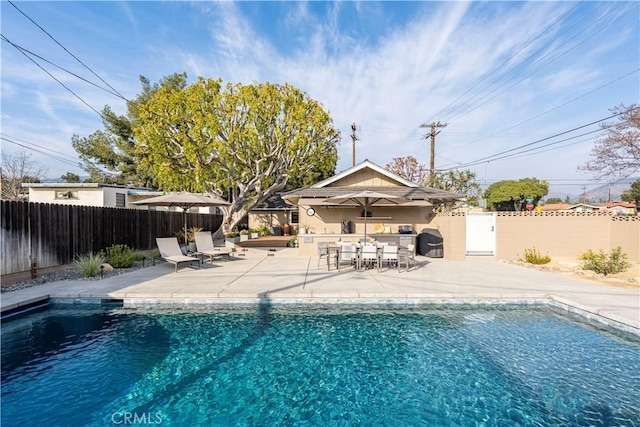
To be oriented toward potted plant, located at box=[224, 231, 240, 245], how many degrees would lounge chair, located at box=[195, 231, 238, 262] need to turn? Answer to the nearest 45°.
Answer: approximately 135° to its left

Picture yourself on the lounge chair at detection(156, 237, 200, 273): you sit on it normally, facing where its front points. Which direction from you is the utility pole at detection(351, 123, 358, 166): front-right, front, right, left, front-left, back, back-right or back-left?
left

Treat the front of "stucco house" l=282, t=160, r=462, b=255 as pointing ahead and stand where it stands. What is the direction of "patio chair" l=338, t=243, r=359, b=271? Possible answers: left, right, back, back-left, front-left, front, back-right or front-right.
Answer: front

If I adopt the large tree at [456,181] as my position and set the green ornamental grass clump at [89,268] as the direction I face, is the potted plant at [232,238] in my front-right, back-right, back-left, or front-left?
front-right

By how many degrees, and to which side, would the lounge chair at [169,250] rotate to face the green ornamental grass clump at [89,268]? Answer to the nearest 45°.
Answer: approximately 90° to its right

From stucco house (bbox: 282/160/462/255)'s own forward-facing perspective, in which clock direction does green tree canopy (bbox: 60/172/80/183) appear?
The green tree canopy is roughly at 4 o'clock from the stucco house.

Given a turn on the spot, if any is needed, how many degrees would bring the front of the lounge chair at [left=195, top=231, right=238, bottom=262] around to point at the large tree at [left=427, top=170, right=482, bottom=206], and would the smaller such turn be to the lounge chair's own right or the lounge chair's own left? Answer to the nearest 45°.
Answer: approximately 90° to the lounge chair's own left

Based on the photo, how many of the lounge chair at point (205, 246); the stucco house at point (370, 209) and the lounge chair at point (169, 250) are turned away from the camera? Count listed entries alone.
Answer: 0

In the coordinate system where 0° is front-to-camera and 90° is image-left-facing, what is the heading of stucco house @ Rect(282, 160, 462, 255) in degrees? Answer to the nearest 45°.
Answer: approximately 0°

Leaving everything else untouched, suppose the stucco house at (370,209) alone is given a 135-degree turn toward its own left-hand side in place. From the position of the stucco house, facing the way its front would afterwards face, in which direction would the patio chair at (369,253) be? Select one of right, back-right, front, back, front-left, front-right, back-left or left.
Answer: back-right

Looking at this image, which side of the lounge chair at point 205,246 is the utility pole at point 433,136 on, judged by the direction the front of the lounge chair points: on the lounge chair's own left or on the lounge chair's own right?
on the lounge chair's own left

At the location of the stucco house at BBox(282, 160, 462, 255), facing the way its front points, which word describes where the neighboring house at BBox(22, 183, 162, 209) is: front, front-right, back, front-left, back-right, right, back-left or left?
right

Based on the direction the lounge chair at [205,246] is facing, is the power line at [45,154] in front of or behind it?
behind

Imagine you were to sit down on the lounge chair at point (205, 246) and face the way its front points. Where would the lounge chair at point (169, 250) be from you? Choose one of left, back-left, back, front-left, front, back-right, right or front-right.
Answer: right
